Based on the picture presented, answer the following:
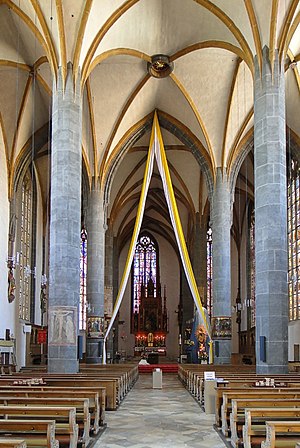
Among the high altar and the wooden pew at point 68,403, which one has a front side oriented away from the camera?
the wooden pew

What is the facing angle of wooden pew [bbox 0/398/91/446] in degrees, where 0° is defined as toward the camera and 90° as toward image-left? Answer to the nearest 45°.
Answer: approximately 180°

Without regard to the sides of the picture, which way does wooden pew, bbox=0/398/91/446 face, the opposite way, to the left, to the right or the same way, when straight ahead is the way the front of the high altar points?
the opposite way

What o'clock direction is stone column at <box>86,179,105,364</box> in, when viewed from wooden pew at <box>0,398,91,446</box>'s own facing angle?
The stone column is roughly at 12 o'clock from the wooden pew.

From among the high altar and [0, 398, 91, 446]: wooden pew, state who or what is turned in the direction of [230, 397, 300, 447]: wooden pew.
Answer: the high altar

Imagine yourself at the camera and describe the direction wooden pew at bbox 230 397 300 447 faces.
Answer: facing away from the viewer

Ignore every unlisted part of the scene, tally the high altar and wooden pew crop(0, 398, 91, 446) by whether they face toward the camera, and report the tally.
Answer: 1

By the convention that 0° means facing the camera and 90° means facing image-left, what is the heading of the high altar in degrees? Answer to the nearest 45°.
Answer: approximately 0°

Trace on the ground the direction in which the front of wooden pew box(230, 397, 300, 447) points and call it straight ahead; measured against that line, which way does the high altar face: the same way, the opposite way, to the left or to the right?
the opposite way

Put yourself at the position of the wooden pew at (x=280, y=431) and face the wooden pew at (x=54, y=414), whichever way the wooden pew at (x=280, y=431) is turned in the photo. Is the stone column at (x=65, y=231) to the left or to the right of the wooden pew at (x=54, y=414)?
right

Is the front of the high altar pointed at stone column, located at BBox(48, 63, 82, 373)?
yes
